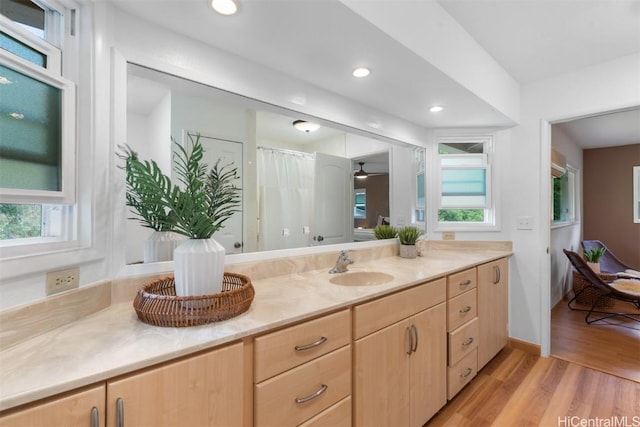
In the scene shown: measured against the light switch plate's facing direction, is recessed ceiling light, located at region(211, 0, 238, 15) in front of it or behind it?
in front

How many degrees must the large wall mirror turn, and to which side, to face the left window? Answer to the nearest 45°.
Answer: approximately 90° to its right

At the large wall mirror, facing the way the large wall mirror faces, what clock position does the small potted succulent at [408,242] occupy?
The small potted succulent is roughly at 10 o'clock from the large wall mirror.

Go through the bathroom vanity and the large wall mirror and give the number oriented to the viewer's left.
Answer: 0

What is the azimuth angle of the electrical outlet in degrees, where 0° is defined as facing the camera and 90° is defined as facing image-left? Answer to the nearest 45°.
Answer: approximately 315°

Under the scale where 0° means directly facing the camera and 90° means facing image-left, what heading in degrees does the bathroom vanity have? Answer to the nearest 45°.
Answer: approximately 315°

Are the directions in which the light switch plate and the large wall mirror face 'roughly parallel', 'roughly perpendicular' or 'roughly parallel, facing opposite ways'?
roughly perpendicular

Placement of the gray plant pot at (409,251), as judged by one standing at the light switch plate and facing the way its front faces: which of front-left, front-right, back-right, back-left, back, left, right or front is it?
front-right

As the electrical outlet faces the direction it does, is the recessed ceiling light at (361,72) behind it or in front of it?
in front
